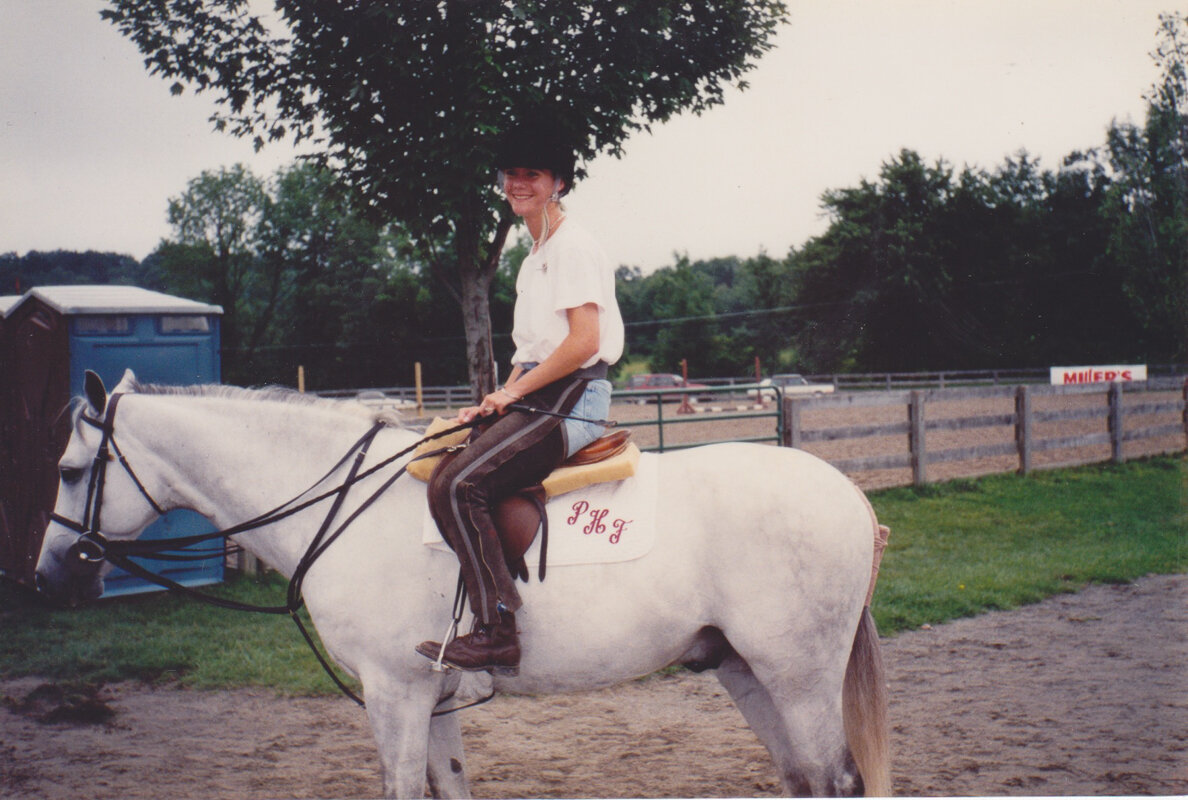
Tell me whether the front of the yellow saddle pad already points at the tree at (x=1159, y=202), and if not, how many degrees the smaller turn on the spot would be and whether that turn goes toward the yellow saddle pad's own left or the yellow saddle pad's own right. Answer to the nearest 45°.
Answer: approximately 135° to the yellow saddle pad's own right

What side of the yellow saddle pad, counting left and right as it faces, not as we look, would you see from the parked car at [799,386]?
right

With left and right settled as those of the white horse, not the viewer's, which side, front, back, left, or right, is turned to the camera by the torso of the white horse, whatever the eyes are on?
left

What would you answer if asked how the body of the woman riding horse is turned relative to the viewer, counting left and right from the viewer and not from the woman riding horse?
facing to the left of the viewer

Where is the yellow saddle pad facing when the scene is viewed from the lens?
facing to the left of the viewer

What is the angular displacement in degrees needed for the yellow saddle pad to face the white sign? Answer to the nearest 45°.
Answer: approximately 135° to its right

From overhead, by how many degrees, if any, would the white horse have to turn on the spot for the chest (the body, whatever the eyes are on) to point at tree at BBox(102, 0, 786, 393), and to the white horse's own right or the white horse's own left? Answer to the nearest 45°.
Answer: approximately 90° to the white horse's own right

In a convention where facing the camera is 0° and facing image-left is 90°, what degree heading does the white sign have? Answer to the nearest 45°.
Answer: approximately 0°

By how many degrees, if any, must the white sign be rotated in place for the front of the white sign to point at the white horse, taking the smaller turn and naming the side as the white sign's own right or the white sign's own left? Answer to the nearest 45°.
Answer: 0° — it already faces it
